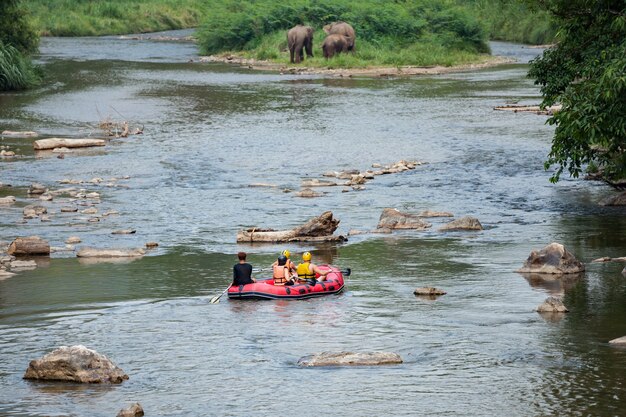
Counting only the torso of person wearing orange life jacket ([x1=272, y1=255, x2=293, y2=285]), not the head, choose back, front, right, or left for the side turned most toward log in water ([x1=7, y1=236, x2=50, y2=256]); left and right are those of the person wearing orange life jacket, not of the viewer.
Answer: left

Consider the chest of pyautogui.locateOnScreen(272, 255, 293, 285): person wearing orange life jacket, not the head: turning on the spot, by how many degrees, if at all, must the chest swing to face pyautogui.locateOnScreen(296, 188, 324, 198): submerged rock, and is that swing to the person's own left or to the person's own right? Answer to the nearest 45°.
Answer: approximately 45° to the person's own left

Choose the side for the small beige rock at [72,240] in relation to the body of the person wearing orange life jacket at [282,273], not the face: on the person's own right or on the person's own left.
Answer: on the person's own left

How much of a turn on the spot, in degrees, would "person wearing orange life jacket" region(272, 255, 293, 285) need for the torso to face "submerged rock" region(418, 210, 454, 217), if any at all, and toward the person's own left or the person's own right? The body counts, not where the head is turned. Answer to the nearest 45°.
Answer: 0° — they already face it

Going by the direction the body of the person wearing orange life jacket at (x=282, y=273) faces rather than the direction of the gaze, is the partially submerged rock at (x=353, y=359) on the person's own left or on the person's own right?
on the person's own right

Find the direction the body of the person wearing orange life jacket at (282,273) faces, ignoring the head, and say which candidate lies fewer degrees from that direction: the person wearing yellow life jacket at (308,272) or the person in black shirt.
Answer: the person wearing yellow life jacket

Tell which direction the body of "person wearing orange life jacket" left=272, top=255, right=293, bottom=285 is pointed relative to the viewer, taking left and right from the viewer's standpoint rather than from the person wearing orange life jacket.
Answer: facing away from the viewer and to the right of the viewer

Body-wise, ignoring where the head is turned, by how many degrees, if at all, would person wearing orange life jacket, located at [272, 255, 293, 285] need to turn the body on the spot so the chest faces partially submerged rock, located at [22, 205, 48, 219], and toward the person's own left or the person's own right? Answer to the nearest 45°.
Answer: approximately 90° to the person's own left

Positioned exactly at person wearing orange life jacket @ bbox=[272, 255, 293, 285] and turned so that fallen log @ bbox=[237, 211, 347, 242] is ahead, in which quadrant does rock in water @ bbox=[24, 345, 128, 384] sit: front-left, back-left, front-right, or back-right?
back-left
